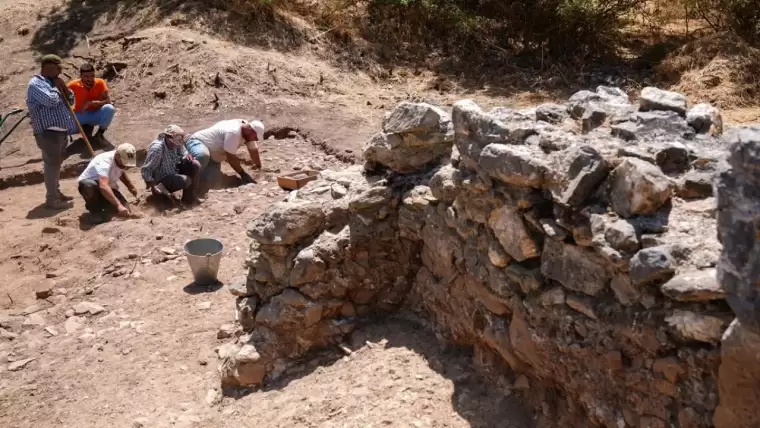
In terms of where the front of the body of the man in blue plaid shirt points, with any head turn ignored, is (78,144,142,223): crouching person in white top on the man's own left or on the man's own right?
on the man's own right

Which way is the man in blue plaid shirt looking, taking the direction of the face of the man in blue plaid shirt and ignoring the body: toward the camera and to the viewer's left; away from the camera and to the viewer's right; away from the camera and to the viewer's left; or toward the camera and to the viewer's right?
toward the camera and to the viewer's right

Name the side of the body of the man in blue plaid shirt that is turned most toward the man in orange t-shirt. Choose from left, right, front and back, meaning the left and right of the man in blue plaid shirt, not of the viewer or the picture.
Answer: left

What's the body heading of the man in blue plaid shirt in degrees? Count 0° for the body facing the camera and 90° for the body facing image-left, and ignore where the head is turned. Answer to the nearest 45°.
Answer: approximately 270°

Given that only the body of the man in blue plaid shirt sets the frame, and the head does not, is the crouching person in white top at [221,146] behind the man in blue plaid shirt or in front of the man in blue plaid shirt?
in front
